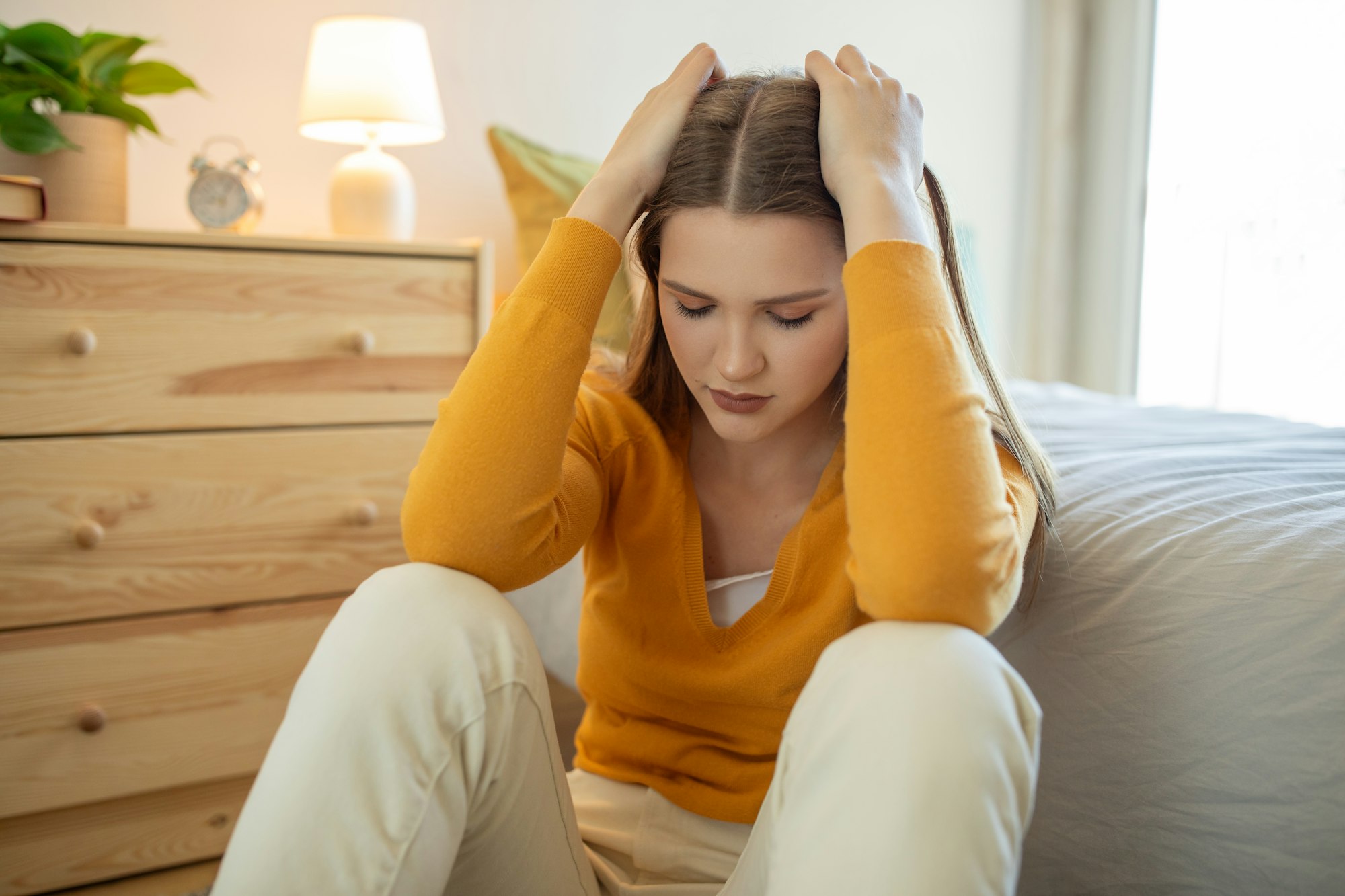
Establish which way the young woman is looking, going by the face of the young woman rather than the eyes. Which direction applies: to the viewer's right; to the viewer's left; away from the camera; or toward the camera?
toward the camera

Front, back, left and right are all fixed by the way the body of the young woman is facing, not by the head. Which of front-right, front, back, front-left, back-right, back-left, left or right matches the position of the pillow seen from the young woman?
back

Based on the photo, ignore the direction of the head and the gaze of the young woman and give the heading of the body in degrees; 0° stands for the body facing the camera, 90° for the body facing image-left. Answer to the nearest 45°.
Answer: approximately 0°

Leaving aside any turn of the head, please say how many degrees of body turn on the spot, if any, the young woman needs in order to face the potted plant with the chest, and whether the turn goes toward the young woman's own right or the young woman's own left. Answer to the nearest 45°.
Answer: approximately 135° to the young woman's own right
